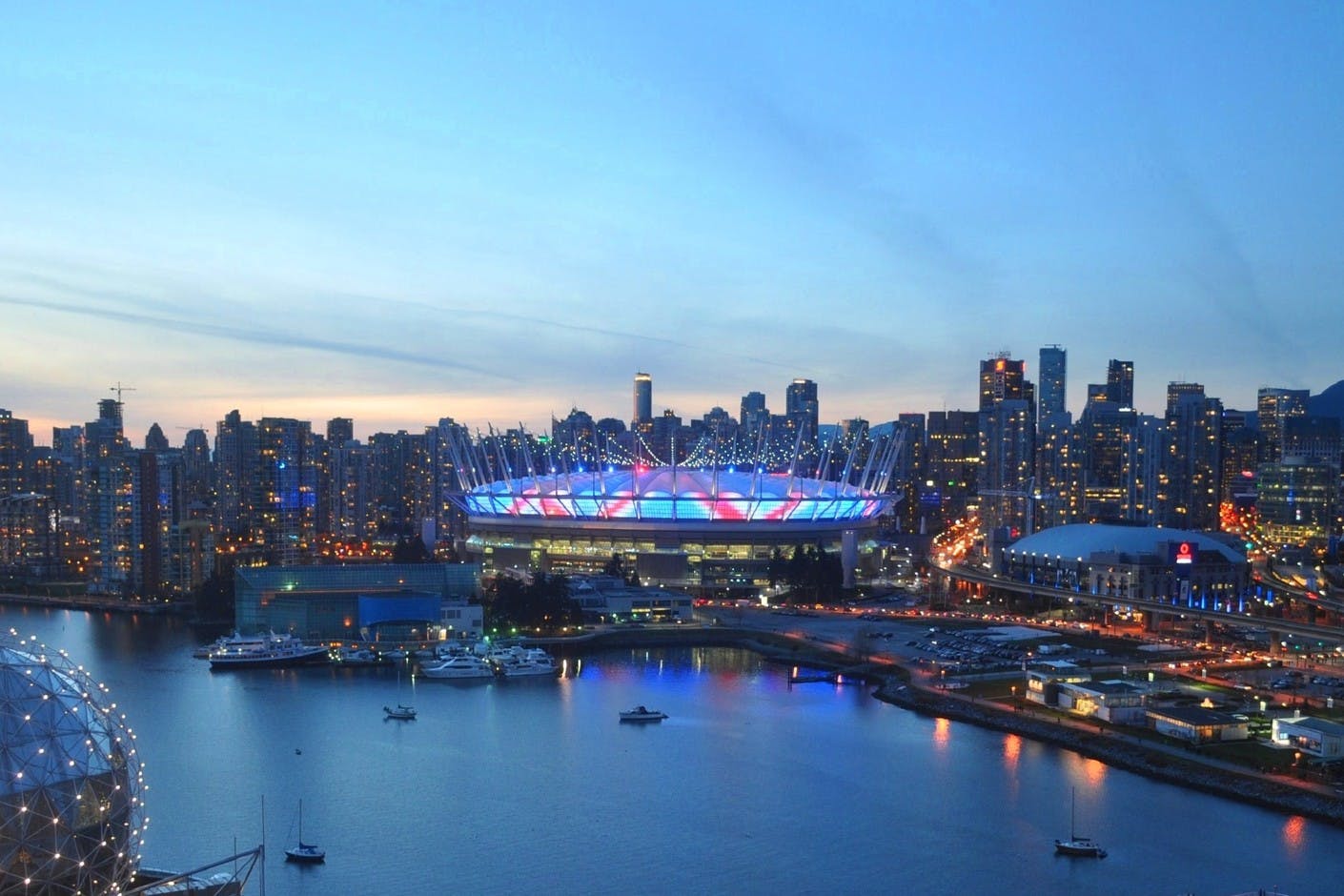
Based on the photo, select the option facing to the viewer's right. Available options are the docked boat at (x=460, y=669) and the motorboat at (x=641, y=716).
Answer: the motorboat

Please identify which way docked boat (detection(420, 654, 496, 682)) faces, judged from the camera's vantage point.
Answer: facing to the left of the viewer
